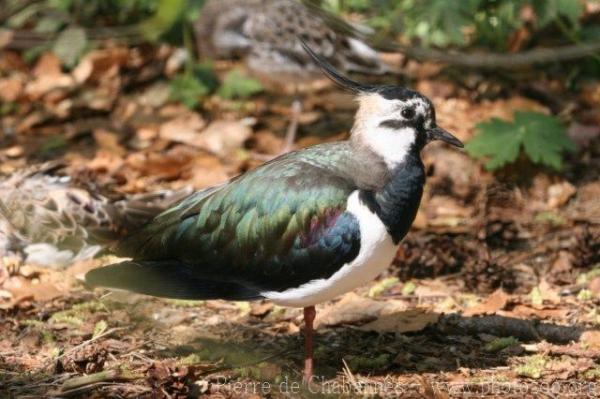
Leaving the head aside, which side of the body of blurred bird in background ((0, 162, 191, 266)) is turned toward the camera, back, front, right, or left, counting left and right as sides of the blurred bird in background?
left

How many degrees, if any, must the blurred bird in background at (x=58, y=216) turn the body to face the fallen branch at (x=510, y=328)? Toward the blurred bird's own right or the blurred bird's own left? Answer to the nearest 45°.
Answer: approximately 135° to the blurred bird's own left

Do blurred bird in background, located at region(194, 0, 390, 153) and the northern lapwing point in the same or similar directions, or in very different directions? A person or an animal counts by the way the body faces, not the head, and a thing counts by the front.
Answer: very different directions

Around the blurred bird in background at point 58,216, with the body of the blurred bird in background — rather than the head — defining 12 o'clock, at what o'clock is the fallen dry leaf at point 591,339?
The fallen dry leaf is roughly at 7 o'clock from the blurred bird in background.

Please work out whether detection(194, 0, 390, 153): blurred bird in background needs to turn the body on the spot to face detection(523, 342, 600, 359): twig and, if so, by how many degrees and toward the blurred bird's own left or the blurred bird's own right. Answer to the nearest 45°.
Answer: approximately 135° to the blurred bird's own left

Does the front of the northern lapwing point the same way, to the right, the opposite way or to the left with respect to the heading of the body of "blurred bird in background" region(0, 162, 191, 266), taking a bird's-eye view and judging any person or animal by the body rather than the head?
the opposite way

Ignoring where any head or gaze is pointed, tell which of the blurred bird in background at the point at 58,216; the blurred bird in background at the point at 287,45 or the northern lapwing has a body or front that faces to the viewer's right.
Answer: the northern lapwing

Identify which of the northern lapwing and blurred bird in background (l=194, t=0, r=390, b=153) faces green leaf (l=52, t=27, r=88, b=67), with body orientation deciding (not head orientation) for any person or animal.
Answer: the blurred bird in background

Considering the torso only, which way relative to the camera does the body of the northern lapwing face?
to the viewer's right

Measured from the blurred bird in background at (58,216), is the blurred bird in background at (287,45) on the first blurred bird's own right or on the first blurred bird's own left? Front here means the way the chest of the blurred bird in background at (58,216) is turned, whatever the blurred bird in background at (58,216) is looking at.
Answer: on the first blurred bird's own right

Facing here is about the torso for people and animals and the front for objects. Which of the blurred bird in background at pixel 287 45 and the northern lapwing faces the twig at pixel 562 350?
the northern lapwing

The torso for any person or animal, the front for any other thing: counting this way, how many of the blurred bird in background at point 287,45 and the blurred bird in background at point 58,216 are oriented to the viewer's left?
2

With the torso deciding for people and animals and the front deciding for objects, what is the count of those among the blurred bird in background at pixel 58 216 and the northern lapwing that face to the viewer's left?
1

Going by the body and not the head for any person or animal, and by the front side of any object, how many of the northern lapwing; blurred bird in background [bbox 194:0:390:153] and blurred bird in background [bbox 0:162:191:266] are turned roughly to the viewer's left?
2

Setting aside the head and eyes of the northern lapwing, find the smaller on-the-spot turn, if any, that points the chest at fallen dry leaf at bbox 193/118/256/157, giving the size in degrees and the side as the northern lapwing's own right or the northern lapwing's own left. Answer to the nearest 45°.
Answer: approximately 90° to the northern lapwing's own left

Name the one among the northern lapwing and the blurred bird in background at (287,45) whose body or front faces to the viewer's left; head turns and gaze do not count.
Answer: the blurred bird in background

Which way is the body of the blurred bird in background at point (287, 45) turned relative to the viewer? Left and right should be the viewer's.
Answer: facing to the left of the viewer

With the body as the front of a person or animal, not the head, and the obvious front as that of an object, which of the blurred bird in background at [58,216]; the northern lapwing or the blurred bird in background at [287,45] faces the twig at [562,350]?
the northern lapwing
